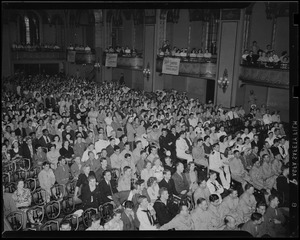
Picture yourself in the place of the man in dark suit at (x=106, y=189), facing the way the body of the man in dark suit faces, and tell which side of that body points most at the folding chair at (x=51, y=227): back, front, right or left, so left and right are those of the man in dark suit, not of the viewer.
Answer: right

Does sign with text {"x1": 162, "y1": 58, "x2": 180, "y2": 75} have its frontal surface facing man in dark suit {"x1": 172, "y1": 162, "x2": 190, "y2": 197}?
yes

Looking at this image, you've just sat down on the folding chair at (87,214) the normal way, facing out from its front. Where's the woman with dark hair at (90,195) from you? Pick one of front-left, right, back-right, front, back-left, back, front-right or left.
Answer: back-left

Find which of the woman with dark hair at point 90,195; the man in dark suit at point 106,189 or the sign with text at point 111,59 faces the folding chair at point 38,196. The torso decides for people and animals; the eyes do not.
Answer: the sign with text

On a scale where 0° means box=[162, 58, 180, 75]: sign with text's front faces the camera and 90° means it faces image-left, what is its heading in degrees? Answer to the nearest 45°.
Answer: approximately 0°

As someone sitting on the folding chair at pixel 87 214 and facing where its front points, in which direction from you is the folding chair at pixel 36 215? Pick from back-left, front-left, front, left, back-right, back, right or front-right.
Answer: back-right

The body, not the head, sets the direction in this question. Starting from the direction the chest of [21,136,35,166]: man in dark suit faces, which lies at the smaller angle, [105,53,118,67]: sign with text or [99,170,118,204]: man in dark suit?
the man in dark suit
